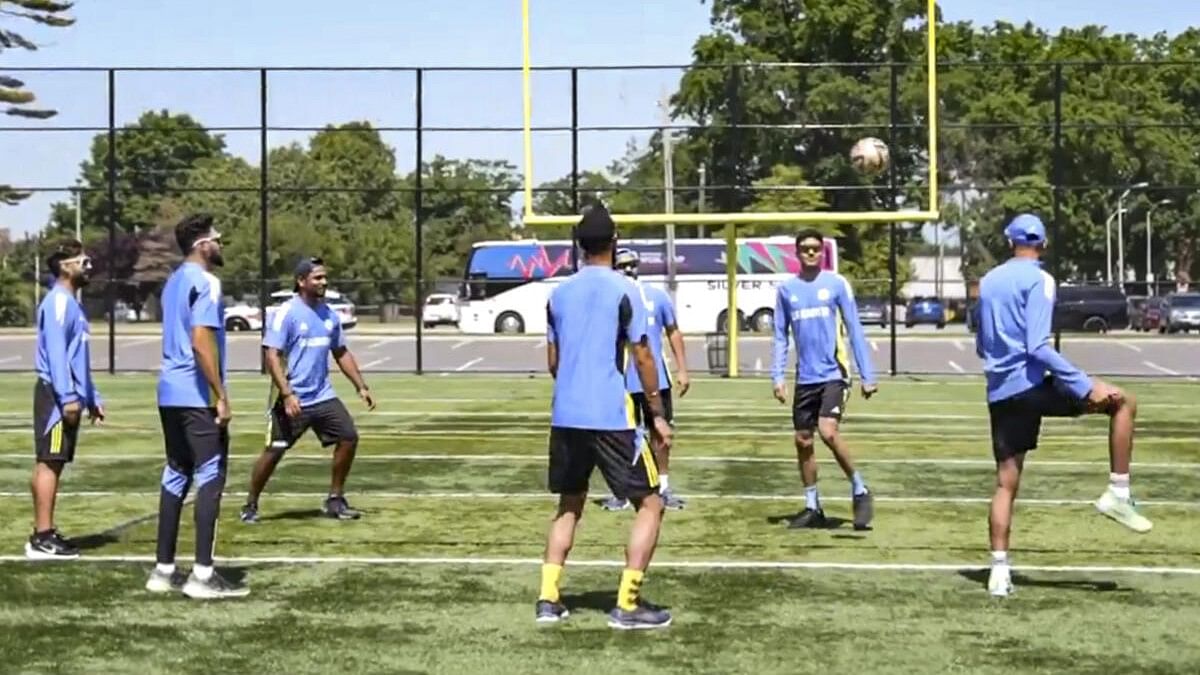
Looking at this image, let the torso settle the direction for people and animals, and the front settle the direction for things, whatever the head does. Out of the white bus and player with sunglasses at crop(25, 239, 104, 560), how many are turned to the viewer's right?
1

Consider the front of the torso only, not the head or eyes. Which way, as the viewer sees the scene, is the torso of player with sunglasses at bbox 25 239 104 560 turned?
to the viewer's right

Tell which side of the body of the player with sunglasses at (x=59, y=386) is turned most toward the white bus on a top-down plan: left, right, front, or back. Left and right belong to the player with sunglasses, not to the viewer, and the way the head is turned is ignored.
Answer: left

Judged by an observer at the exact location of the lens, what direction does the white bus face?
facing to the left of the viewer

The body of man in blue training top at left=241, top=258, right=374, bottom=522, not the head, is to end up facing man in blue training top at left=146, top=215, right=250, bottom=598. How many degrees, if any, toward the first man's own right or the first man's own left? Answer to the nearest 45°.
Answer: approximately 45° to the first man's own right

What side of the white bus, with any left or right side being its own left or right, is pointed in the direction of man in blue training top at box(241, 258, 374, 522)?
left

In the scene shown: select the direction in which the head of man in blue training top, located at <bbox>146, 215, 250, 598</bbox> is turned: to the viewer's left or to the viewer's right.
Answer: to the viewer's right

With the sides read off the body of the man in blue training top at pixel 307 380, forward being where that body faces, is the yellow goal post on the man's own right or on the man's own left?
on the man's own left

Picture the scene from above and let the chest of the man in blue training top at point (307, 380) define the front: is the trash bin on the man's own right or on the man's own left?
on the man's own left

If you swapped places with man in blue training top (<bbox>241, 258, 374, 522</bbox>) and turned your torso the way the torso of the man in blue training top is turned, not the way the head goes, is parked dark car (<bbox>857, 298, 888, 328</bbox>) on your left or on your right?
on your left

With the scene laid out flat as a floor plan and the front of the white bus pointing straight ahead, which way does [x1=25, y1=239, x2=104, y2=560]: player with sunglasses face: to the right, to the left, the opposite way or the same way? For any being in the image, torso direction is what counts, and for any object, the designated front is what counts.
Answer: the opposite way

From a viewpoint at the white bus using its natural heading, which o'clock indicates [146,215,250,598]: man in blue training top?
The man in blue training top is roughly at 9 o'clock from the white bus.

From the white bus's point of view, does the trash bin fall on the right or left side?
on its left
